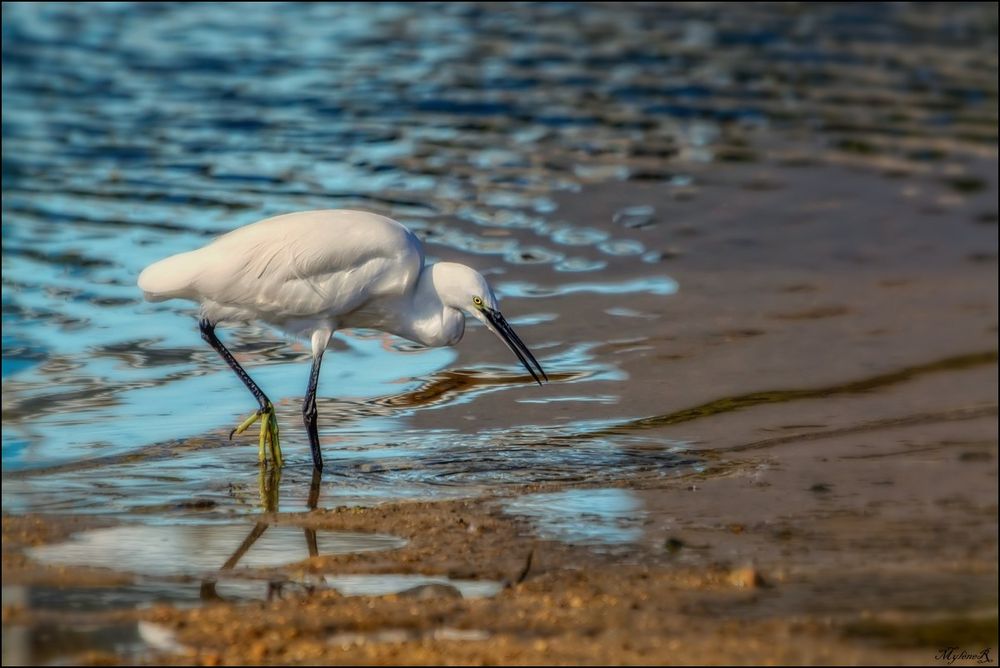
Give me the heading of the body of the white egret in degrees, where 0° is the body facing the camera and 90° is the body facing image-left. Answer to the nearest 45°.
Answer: approximately 270°
